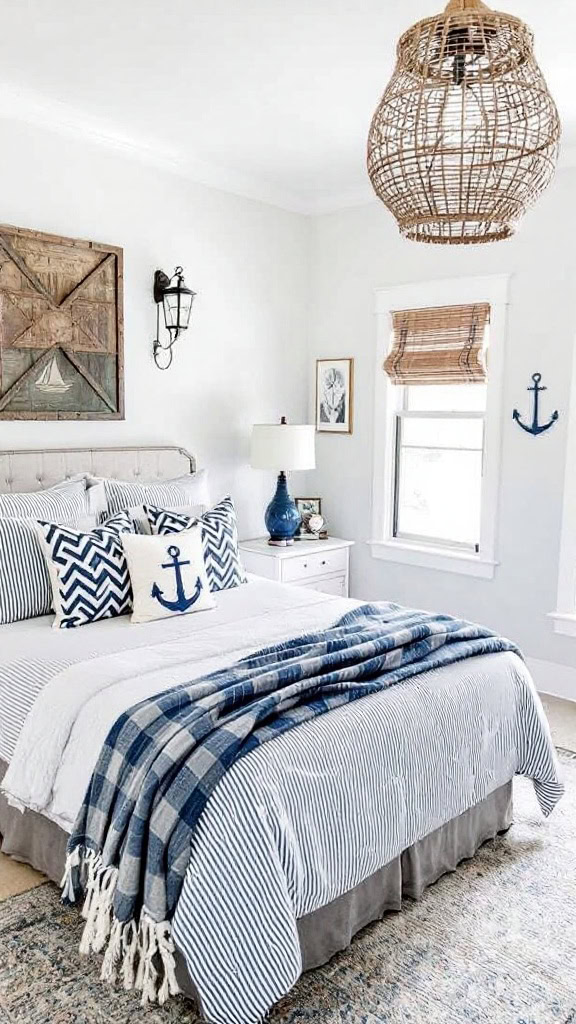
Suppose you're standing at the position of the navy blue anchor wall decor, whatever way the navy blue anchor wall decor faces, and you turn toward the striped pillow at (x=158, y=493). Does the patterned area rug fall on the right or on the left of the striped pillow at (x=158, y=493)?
left

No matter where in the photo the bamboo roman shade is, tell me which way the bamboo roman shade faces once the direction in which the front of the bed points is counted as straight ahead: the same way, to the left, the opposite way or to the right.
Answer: to the right

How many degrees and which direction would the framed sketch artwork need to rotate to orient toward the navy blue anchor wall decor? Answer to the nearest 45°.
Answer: approximately 90° to its left

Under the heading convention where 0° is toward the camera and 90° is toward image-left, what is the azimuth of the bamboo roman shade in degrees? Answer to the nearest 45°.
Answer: approximately 45°

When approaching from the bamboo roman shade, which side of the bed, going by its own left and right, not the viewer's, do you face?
left

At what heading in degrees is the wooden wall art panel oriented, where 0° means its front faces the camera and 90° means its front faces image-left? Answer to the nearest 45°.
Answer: approximately 315°

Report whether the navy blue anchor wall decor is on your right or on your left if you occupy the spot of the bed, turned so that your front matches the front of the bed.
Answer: on your left

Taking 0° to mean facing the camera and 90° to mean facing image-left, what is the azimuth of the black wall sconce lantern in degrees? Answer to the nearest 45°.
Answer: approximately 315°

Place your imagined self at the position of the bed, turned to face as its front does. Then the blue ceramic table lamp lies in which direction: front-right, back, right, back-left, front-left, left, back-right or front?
back-left

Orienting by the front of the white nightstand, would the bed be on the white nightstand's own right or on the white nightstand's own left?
on the white nightstand's own right

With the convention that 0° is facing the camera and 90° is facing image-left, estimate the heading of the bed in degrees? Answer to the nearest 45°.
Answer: approximately 315°
